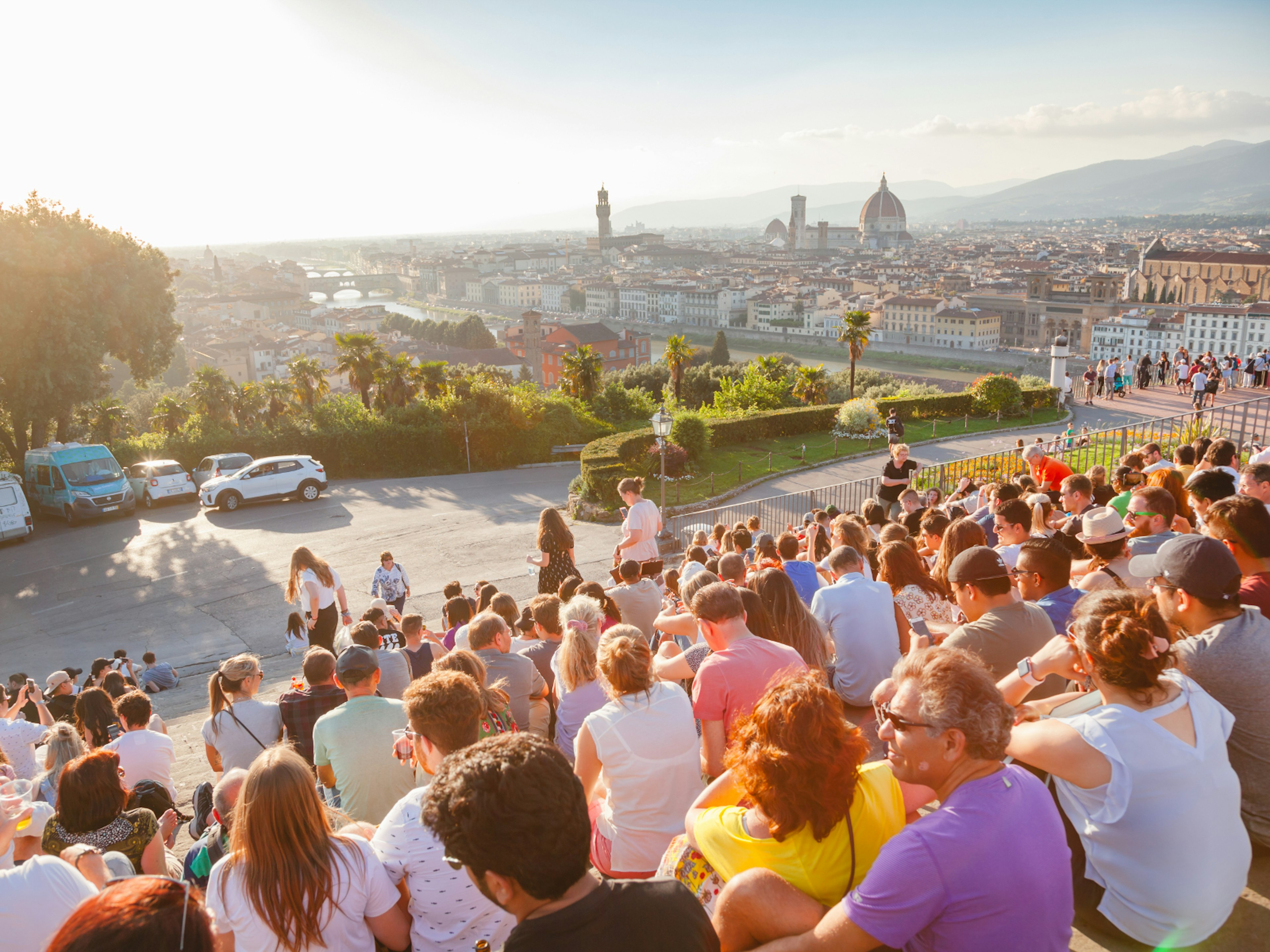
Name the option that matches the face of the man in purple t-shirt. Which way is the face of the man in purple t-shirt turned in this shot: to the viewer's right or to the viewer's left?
to the viewer's left

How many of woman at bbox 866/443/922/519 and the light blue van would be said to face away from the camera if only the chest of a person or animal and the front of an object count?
0

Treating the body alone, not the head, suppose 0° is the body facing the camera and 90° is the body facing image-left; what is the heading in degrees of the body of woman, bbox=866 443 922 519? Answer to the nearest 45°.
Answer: approximately 315°

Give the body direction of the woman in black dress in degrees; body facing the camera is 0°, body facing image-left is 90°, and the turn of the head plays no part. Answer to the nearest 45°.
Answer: approximately 135°

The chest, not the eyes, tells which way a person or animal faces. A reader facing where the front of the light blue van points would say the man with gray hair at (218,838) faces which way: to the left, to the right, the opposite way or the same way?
the opposite way

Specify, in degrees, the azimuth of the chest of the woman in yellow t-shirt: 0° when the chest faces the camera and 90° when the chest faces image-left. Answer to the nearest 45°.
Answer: approximately 135°

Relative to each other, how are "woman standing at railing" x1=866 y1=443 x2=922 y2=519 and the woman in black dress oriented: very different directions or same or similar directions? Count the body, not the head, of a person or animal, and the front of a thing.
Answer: very different directions

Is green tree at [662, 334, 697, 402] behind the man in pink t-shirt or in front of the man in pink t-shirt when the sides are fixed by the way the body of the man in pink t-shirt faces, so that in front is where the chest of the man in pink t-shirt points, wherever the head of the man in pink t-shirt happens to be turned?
in front

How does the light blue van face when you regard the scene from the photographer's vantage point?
facing the viewer and to the right of the viewer

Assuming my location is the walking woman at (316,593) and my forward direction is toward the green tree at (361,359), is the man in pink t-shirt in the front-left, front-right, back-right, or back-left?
back-right

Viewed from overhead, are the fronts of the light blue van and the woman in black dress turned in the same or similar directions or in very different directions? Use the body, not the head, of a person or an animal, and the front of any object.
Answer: very different directions

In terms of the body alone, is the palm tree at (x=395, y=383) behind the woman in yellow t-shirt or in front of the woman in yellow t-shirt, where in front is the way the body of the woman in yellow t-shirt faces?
in front

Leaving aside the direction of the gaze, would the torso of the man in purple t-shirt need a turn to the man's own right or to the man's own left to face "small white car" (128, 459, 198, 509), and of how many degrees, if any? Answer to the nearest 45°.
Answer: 0° — they already face it

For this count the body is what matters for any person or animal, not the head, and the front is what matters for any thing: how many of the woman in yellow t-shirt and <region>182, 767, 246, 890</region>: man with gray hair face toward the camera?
0
